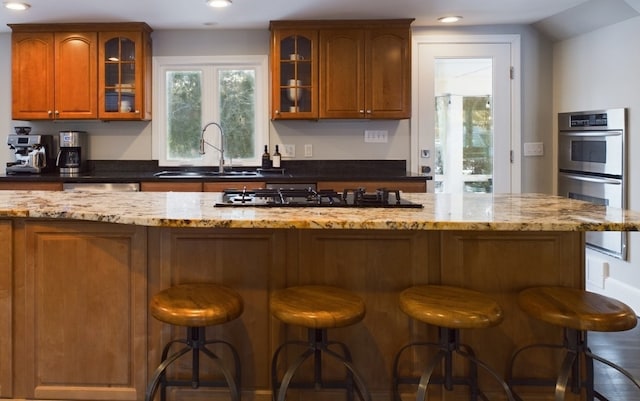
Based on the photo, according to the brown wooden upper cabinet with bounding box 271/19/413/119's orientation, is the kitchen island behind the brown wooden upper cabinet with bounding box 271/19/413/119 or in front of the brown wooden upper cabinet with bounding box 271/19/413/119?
in front

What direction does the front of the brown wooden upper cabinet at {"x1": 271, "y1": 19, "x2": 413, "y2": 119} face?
toward the camera

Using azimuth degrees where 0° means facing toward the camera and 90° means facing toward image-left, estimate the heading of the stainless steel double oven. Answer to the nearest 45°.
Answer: approximately 45°

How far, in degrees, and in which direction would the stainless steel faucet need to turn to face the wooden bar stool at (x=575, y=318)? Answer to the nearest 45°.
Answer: approximately 90° to its left

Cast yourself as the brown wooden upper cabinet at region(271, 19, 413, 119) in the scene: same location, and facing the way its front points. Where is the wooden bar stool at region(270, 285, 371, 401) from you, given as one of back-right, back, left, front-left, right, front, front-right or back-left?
front

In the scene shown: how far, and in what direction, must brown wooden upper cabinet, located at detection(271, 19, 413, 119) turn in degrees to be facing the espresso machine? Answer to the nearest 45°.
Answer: approximately 90° to its right

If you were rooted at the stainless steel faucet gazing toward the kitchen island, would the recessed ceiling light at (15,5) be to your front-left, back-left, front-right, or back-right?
front-right

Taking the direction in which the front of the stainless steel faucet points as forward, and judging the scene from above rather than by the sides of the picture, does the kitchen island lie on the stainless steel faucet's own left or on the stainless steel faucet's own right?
on the stainless steel faucet's own left

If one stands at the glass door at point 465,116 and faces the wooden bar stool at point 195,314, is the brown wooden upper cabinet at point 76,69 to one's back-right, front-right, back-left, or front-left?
front-right

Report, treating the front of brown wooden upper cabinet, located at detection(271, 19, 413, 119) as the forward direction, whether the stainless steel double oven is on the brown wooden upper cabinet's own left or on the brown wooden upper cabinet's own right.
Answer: on the brown wooden upper cabinet's own left

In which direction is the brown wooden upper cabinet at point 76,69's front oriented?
toward the camera
